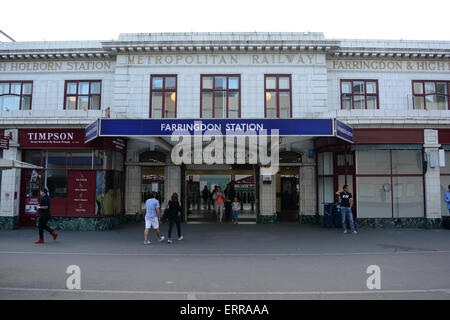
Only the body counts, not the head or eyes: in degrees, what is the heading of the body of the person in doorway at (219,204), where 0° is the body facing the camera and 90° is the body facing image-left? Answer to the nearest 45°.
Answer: approximately 0°

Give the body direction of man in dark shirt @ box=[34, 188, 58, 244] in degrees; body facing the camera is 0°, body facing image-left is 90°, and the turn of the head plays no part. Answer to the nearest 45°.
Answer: approximately 90°

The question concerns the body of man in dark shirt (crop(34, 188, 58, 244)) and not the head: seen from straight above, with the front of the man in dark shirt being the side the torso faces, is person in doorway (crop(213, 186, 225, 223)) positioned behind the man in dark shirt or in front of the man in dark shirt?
behind

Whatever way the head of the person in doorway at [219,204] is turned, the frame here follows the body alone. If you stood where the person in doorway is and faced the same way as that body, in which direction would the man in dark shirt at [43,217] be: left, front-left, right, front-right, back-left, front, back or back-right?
front-right

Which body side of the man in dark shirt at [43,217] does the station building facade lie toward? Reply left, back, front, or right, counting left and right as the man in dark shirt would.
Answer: back

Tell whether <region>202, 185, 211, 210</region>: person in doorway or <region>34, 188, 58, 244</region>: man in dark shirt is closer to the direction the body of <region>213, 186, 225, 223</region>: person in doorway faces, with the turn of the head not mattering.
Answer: the man in dark shirt
